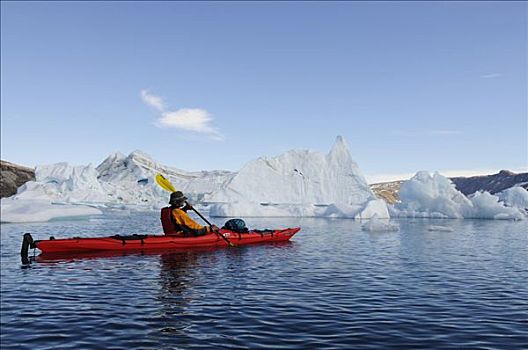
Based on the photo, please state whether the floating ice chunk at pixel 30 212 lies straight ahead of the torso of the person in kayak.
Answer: no

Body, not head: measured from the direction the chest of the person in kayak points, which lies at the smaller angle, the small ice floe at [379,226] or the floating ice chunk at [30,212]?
the small ice floe

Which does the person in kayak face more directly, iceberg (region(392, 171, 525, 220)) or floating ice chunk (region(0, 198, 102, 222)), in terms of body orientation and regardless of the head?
the iceberg

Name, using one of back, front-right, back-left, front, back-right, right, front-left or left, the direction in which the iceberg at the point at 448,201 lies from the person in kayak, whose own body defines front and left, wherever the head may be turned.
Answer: front

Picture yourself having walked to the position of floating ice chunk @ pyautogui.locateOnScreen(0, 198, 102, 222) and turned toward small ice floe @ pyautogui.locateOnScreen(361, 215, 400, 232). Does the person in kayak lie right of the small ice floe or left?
right

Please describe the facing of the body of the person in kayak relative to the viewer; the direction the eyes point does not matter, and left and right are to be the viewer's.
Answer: facing away from the viewer and to the right of the viewer

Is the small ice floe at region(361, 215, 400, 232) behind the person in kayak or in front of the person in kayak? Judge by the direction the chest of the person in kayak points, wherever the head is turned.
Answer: in front
